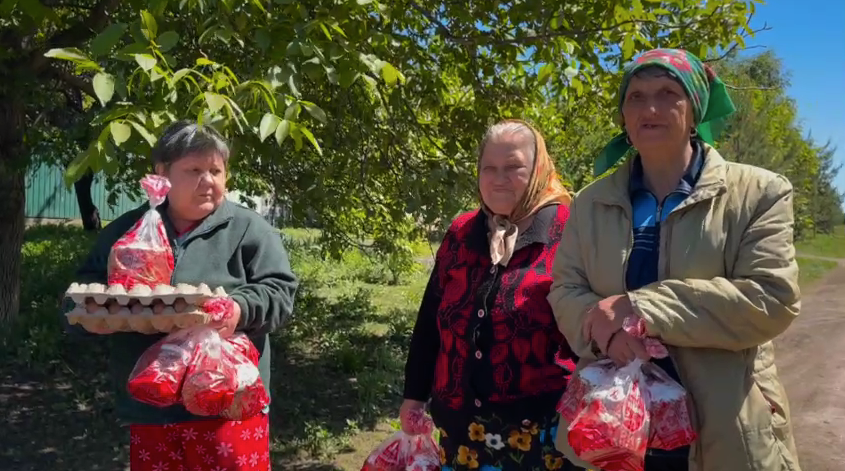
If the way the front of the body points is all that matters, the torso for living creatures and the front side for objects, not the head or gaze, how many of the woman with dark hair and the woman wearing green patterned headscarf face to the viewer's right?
0

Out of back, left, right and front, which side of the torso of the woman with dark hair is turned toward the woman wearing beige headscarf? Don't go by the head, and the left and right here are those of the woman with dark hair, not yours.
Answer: left

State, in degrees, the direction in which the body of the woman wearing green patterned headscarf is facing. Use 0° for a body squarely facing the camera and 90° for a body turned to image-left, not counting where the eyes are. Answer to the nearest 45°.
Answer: approximately 45°

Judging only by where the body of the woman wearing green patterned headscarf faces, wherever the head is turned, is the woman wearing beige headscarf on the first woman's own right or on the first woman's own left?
on the first woman's own right

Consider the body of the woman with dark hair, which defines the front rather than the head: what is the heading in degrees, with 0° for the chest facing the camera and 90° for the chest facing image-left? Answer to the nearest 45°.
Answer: approximately 0°

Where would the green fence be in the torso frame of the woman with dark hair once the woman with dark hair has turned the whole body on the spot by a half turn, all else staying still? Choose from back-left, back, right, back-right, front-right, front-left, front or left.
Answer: front

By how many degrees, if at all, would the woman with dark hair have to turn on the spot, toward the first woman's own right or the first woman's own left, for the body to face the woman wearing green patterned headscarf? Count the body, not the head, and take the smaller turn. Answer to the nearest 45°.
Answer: approximately 45° to the first woman's own left

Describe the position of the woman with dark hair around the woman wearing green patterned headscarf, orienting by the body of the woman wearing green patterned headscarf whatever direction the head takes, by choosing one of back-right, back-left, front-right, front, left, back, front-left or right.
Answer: front-right
